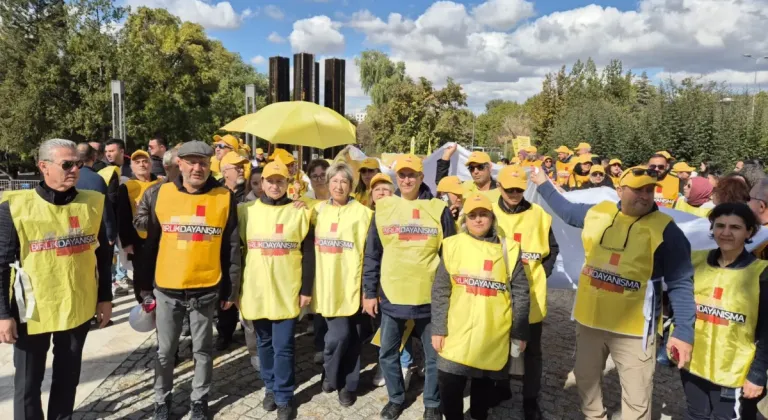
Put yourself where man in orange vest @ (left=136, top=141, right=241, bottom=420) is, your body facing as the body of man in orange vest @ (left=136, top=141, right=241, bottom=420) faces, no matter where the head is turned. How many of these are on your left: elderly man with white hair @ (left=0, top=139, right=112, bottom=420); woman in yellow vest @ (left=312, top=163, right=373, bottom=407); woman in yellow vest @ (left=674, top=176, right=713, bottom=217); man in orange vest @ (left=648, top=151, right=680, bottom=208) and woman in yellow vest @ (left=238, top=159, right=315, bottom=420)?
4

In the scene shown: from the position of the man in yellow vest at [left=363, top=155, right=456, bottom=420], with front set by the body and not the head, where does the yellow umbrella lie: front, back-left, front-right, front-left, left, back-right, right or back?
back-right

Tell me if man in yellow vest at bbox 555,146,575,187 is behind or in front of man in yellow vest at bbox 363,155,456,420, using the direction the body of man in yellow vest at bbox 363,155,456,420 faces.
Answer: behind

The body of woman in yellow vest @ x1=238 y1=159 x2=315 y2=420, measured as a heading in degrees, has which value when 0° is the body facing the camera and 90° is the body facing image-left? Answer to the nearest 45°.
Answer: approximately 0°

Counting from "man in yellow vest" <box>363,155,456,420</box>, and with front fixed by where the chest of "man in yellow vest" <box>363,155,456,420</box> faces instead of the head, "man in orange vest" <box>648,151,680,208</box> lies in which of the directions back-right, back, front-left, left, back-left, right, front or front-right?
back-left

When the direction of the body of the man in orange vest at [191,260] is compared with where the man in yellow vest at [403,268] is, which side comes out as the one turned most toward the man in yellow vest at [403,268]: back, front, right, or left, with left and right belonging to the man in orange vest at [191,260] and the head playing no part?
left

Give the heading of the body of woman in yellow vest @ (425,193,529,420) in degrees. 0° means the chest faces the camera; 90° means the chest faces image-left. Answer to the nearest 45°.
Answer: approximately 0°

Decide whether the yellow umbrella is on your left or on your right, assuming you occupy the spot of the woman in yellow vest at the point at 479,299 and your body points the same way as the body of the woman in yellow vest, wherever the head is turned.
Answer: on your right
